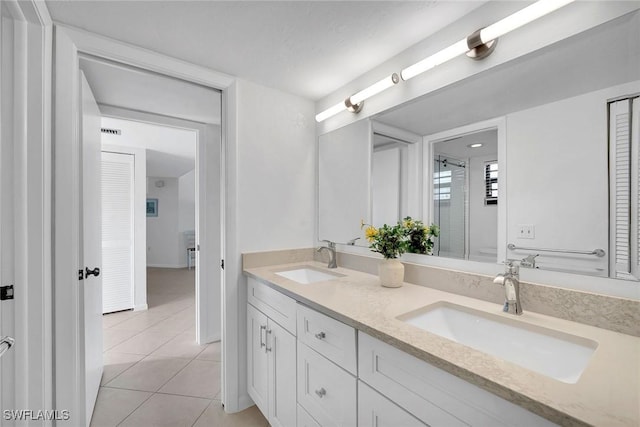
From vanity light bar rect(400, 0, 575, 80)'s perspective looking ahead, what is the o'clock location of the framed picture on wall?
The framed picture on wall is roughly at 2 o'clock from the vanity light bar.

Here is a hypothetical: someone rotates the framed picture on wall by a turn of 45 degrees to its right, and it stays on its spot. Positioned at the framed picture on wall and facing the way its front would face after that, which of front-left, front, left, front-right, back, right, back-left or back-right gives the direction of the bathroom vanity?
front-left

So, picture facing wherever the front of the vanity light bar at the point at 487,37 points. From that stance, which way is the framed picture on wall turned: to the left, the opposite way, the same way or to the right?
to the left

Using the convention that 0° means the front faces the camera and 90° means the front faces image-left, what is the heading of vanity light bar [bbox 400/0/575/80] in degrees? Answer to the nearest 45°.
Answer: approximately 45°

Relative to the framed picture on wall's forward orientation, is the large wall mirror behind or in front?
in front

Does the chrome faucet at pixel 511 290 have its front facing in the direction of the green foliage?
no

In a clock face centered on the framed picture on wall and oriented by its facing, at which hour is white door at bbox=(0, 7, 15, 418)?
The white door is roughly at 12 o'clock from the framed picture on wall.

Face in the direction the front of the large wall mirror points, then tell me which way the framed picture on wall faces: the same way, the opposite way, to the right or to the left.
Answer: to the left

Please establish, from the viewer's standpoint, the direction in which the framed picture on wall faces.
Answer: facing the viewer

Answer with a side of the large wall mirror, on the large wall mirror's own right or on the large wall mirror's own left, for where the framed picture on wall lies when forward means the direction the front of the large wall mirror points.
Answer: on the large wall mirror's own right

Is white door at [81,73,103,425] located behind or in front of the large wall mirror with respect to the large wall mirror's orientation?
in front

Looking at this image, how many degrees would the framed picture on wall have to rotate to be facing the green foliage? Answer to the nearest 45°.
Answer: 0° — it already faces it

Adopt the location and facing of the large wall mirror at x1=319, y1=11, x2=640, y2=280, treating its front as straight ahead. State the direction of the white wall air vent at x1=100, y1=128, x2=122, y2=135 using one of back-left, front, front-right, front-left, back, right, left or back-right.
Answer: front-right

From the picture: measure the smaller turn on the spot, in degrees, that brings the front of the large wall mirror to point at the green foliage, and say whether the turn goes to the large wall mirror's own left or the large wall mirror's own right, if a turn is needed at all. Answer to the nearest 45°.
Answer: approximately 45° to the large wall mirror's own right

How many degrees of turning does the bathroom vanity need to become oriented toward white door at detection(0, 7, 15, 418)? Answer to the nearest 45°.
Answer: approximately 45° to its right

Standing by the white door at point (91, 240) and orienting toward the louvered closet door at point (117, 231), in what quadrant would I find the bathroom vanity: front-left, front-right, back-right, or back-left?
back-right

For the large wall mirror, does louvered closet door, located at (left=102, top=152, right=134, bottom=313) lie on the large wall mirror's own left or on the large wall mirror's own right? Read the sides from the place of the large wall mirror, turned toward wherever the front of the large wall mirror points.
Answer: on the large wall mirror's own right
